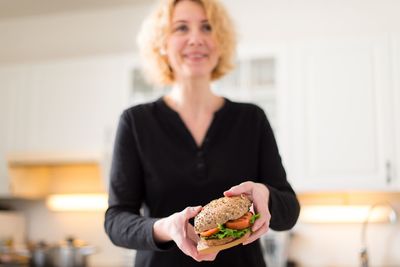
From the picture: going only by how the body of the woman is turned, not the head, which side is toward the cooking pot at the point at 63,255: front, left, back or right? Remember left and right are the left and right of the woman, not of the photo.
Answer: back

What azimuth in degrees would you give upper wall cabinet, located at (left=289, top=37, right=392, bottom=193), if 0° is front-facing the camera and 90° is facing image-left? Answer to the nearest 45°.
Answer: approximately 0°

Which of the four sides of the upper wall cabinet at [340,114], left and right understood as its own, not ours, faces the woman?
front

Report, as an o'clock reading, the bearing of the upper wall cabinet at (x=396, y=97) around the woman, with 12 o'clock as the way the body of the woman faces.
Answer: The upper wall cabinet is roughly at 7 o'clock from the woman.

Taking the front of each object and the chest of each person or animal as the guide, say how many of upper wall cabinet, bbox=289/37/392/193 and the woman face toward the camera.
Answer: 2

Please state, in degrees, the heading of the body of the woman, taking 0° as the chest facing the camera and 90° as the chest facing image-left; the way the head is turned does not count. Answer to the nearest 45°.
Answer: approximately 0°

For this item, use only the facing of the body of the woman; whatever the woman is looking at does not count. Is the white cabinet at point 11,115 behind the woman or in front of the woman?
behind

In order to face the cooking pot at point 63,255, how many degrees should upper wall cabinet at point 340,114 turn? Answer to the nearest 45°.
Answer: approximately 90° to its right

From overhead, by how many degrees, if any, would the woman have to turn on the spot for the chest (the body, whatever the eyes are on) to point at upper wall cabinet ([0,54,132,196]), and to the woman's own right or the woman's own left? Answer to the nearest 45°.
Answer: approximately 180°

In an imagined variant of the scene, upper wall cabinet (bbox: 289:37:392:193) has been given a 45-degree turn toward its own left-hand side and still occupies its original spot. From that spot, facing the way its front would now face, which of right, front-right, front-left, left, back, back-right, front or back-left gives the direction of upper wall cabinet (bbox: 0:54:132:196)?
back-right
